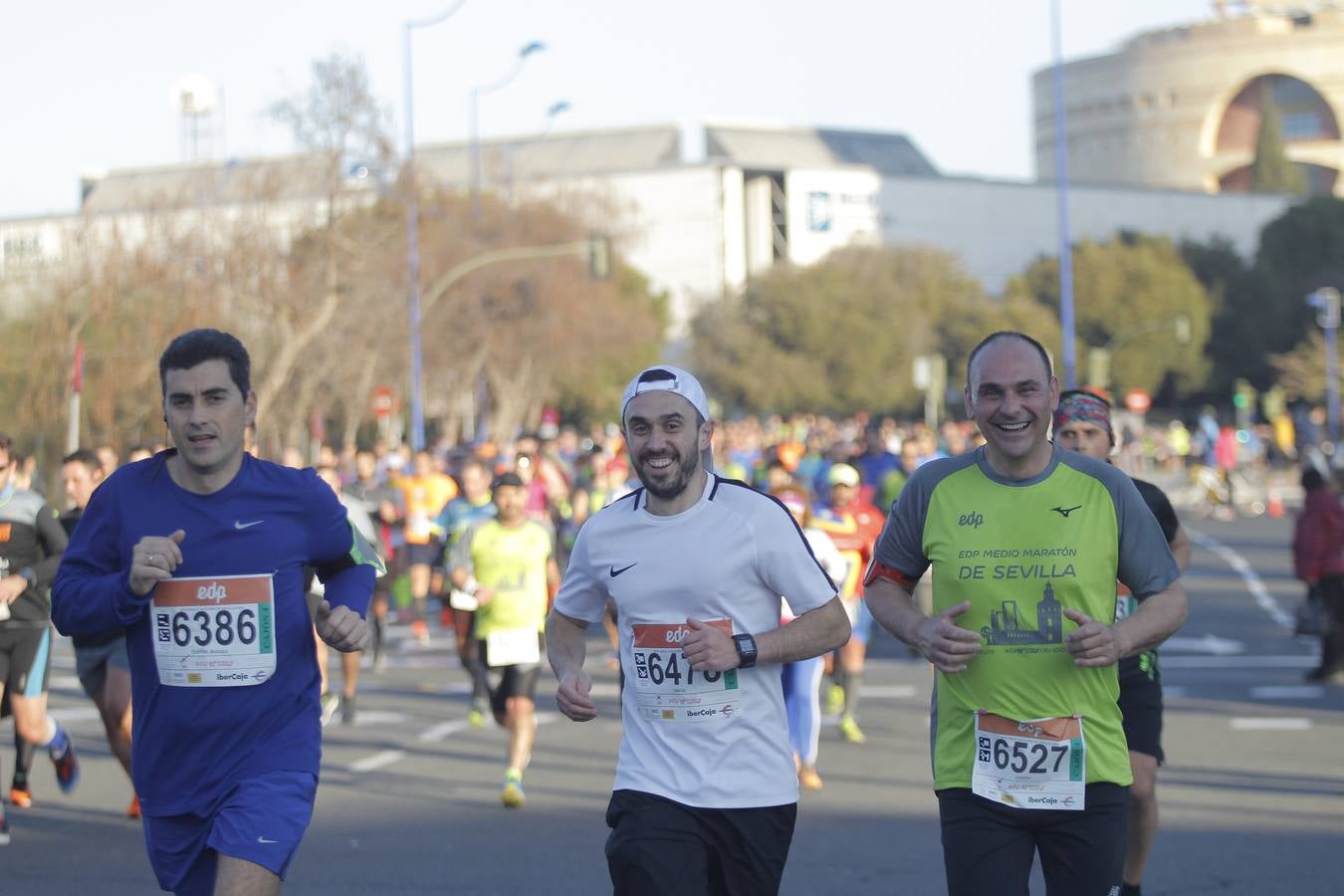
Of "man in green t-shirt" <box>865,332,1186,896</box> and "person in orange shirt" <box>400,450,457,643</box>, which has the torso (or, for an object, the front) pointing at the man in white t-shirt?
the person in orange shirt

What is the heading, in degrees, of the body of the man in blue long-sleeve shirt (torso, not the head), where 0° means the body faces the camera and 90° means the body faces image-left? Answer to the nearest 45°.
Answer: approximately 0°

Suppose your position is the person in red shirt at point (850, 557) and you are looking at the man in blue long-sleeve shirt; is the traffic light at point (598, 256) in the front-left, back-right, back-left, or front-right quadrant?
back-right

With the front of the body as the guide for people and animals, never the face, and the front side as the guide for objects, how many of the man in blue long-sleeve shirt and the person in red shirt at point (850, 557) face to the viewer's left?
0

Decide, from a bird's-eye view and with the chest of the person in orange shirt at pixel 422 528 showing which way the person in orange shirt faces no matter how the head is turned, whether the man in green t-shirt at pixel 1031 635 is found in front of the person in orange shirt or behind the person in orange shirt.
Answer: in front

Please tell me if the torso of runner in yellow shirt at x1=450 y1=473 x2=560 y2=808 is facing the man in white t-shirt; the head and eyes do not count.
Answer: yes

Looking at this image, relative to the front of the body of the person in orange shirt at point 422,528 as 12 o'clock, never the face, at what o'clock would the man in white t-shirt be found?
The man in white t-shirt is roughly at 12 o'clock from the person in orange shirt.

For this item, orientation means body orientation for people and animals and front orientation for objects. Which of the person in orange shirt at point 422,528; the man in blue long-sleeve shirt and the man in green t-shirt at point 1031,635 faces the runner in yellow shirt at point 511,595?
the person in orange shirt
